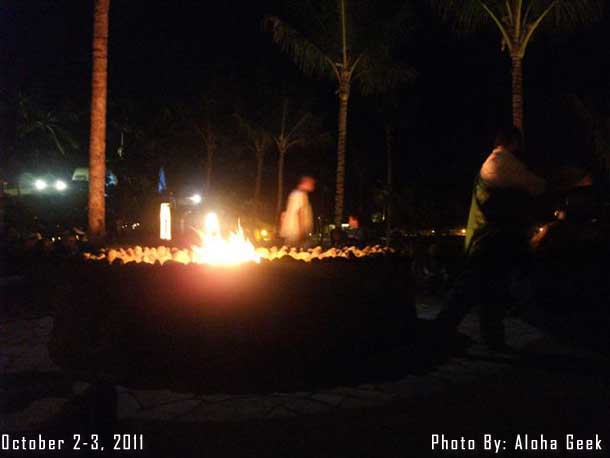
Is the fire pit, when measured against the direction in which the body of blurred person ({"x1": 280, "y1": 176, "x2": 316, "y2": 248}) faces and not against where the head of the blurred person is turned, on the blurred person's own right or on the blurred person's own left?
on the blurred person's own right

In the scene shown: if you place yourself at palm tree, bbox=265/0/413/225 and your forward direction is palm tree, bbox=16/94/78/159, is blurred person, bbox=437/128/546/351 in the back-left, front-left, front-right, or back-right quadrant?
back-left
